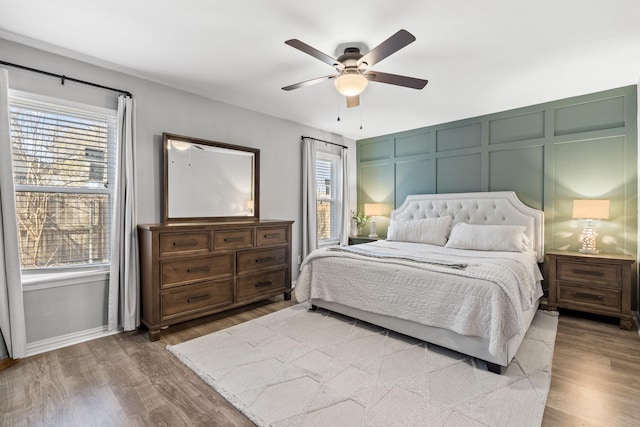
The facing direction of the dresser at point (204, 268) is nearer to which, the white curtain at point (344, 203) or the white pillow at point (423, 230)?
the white pillow

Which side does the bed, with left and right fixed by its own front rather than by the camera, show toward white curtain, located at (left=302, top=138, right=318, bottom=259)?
right

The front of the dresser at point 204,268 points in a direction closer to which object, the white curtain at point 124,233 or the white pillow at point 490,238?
the white pillow

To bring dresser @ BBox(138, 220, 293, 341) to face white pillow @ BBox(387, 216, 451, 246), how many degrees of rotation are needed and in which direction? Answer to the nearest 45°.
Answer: approximately 45° to its left

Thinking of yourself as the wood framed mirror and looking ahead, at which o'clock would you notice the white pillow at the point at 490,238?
The white pillow is roughly at 11 o'clock from the wood framed mirror.

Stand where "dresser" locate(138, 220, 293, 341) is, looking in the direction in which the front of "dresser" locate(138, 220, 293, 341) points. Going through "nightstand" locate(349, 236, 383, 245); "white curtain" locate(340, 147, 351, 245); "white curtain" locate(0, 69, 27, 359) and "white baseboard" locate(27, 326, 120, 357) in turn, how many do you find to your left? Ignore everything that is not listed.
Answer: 2

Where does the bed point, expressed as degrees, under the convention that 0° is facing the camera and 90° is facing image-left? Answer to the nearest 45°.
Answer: approximately 45°

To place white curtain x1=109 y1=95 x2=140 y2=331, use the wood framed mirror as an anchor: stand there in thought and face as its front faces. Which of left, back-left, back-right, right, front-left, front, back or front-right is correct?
right

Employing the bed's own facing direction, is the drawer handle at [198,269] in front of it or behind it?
in front

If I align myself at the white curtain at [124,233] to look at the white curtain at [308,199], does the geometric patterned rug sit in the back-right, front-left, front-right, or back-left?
front-right

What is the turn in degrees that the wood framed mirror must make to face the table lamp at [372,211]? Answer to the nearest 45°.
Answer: approximately 45° to its left

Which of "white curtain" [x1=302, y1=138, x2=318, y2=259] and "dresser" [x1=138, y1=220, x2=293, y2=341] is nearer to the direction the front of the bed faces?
the dresser

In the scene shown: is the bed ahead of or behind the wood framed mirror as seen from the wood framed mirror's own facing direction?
ahead

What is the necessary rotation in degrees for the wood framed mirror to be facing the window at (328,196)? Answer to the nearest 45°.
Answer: approximately 90° to its left

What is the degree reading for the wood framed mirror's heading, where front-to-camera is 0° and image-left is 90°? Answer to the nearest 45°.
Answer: approximately 315°

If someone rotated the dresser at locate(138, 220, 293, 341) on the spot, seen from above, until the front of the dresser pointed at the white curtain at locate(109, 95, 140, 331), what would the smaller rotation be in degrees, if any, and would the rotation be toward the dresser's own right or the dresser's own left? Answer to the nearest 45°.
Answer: approximately 135° to the dresser's own right

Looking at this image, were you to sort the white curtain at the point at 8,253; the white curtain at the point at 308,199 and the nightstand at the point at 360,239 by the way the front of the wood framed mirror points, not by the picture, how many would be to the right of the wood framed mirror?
1

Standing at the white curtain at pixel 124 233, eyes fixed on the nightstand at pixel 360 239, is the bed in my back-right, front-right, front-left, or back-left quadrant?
front-right

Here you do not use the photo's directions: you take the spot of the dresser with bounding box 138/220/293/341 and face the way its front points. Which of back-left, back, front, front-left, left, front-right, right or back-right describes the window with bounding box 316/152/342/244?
left
